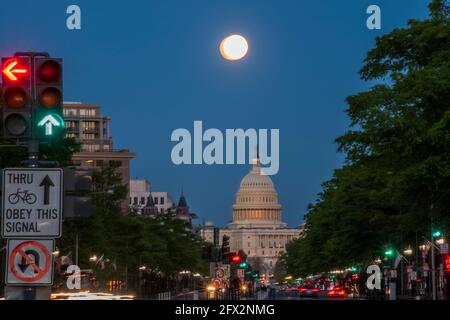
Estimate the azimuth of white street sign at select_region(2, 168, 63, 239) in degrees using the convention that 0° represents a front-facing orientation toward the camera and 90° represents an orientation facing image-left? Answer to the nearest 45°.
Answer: approximately 0°

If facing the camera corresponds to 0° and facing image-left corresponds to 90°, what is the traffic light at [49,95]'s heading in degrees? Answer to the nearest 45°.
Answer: approximately 0°

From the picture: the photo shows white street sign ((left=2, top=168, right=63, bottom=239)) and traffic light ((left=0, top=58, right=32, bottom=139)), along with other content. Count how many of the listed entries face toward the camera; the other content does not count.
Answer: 2
